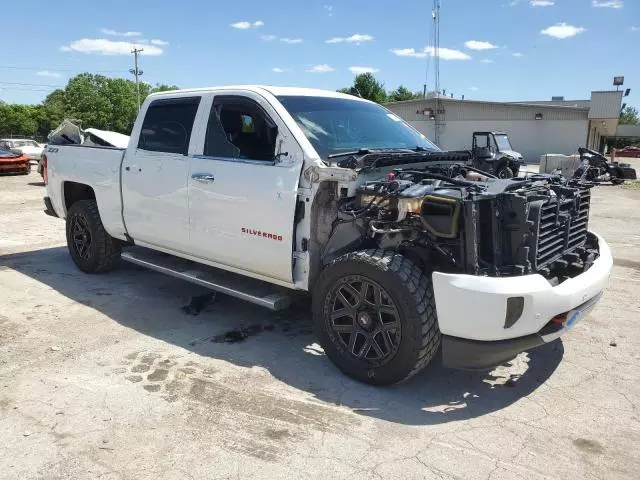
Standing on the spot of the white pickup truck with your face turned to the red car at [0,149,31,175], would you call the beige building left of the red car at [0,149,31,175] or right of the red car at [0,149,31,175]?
right

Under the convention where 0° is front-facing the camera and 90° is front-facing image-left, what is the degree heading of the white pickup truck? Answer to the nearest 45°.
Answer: approximately 315°

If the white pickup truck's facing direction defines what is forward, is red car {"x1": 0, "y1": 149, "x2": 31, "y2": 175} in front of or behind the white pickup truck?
behind
